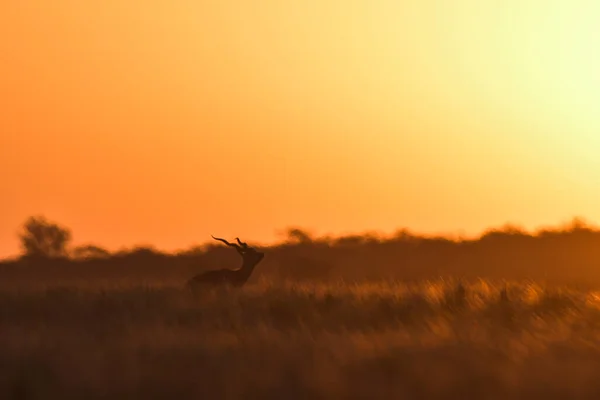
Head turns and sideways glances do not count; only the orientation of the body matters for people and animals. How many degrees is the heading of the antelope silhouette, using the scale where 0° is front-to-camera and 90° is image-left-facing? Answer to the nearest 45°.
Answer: approximately 270°
